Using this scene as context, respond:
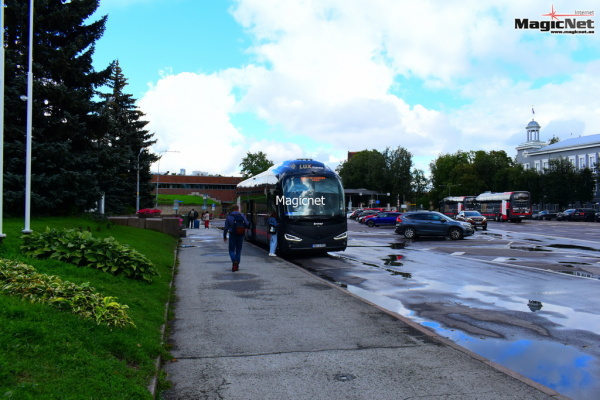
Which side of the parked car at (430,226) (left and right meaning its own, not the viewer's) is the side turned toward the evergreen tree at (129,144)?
back

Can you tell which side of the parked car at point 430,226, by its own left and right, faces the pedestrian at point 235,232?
right

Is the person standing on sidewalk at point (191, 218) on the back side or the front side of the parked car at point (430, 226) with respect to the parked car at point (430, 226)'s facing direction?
on the back side

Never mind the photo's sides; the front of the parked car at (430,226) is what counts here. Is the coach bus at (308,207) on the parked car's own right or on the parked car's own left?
on the parked car's own right

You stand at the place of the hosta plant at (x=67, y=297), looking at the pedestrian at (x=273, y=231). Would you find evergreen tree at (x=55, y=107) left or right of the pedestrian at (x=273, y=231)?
left

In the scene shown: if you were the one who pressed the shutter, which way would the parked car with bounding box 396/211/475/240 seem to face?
facing to the right of the viewer

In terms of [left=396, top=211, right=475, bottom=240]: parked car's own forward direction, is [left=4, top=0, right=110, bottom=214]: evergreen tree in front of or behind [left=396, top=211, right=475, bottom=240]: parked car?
behind

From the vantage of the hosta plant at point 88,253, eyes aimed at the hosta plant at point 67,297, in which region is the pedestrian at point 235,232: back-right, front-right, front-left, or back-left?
back-left

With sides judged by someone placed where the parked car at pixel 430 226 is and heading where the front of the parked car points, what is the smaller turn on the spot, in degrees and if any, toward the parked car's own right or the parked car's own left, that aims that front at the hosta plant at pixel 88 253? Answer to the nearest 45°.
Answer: approximately 90° to the parked car's own right
